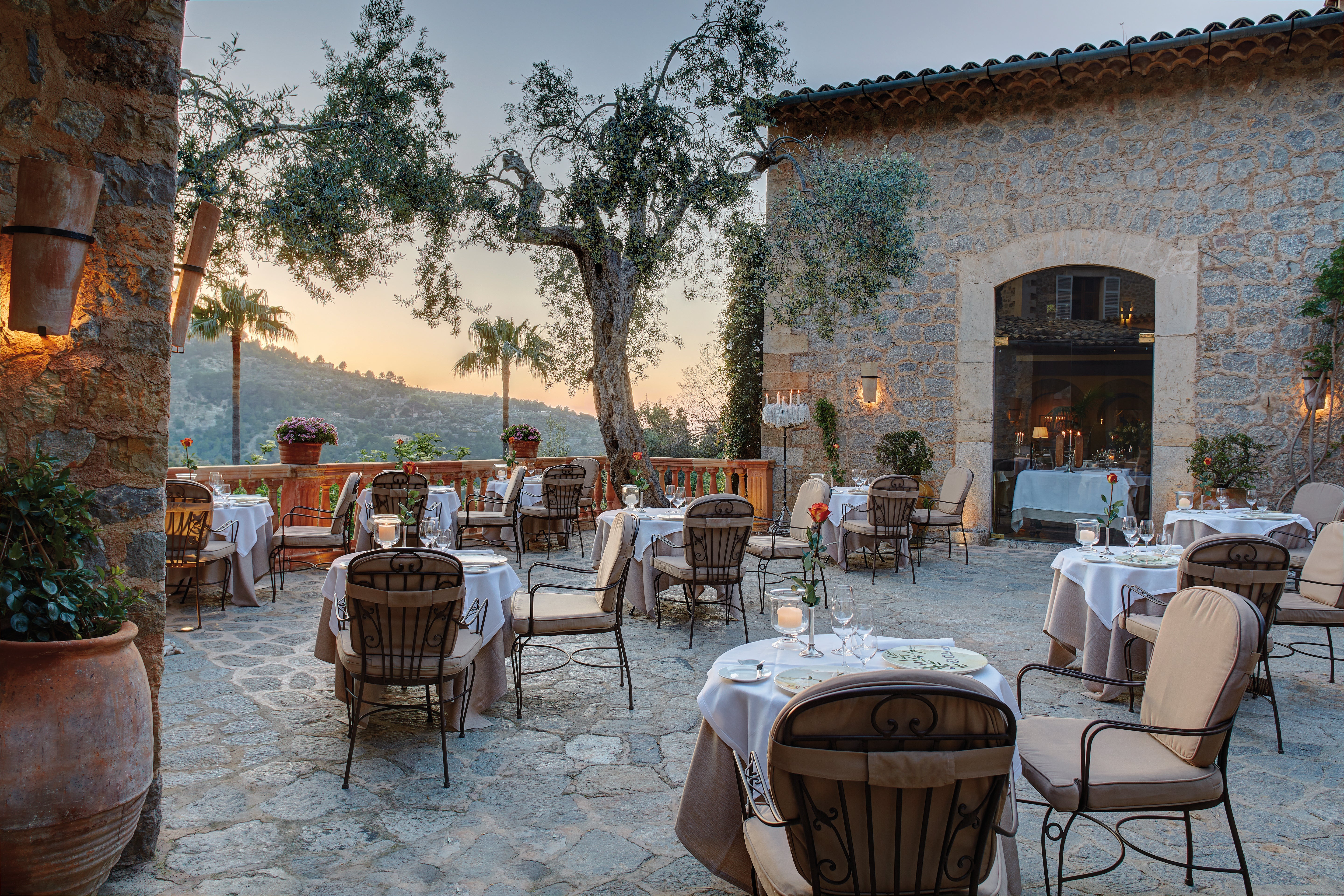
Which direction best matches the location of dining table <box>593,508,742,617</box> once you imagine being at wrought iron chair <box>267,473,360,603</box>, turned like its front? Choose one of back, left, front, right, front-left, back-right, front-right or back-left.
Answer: back-left

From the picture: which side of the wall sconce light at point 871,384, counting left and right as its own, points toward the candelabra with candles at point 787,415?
right

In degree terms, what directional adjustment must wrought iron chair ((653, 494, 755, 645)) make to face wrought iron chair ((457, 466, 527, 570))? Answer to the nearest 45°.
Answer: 0° — it already faces it

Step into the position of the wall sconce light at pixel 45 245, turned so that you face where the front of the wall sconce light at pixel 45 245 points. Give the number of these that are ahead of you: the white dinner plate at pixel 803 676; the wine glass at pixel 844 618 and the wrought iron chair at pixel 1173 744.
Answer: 3

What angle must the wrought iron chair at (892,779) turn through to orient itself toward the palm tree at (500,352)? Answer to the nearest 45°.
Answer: approximately 45° to its left

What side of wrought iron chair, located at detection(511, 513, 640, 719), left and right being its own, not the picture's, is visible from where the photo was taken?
left

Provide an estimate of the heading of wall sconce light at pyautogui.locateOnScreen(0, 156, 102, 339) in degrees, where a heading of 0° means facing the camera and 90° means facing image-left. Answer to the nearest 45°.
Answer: approximately 315°

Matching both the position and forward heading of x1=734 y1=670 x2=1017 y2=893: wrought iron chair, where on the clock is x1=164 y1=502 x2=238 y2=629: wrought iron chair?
x1=164 y1=502 x2=238 y2=629: wrought iron chair is roughly at 10 o'clock from x1=734 y1=670 x2=1017 y2=893: wrought iron chair.

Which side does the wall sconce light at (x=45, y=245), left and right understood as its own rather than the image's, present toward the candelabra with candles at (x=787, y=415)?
left

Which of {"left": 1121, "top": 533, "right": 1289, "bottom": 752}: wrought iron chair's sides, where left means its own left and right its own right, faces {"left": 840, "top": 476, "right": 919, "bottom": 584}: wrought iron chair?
front

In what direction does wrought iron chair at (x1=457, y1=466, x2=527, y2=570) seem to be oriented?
to the viewer's left

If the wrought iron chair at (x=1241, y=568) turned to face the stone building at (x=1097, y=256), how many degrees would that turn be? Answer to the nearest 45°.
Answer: approximately 45° to its right

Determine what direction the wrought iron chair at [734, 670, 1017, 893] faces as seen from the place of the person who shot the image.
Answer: facing away from the viewer

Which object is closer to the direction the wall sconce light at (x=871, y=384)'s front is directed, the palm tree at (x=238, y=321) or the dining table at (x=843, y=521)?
the dining table

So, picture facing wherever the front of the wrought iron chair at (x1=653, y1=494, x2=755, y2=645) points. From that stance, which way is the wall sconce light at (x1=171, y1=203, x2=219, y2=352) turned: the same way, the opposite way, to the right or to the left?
to the right

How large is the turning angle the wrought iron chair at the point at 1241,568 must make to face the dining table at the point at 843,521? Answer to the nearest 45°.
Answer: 0° — it already faces it
